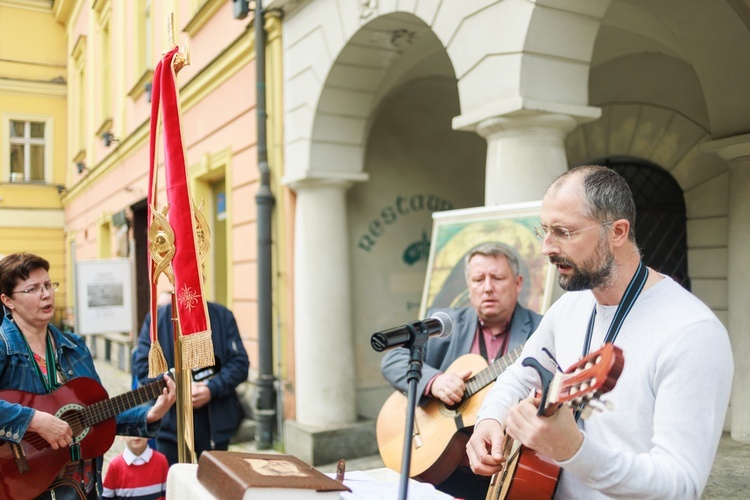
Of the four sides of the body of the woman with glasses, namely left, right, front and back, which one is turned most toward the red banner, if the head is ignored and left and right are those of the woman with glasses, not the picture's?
front

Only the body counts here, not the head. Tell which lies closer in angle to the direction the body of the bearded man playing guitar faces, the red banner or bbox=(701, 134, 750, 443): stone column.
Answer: the red banner

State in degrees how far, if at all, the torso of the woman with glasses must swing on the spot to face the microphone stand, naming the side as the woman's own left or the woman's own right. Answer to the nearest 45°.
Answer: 0° — they already face it

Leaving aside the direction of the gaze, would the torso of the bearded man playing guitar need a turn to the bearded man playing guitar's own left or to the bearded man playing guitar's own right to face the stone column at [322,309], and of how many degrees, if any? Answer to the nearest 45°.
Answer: approximately 90° to the bearded man playing guitar's own right

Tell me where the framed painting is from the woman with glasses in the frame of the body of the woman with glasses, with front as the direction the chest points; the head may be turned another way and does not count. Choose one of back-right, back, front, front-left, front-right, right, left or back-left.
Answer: front-left

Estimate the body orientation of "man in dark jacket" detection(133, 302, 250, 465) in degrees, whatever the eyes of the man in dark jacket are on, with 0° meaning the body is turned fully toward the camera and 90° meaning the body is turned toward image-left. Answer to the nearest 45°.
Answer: approximately 0°

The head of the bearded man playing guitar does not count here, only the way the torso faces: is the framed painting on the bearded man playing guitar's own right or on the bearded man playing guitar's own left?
on the bearded man playing guitar's own right

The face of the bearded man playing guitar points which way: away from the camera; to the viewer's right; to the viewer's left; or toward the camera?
to the viewer's left

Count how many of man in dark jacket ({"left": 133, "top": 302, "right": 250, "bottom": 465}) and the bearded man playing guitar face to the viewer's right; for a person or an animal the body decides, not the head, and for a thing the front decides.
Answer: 0

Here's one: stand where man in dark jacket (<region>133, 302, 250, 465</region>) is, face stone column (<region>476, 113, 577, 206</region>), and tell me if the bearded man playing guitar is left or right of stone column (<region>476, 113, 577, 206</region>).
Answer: right

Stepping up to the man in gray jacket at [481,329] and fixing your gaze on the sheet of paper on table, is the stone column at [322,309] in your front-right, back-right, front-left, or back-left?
back-right

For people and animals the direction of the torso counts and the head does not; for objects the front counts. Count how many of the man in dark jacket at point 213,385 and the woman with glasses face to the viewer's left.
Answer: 0

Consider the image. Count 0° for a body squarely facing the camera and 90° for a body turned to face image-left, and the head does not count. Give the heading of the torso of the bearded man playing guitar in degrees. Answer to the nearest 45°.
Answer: approximately 45°

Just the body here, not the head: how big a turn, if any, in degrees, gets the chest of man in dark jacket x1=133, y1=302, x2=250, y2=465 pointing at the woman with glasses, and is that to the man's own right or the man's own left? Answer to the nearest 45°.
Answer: approximately 45° to the man's own right
